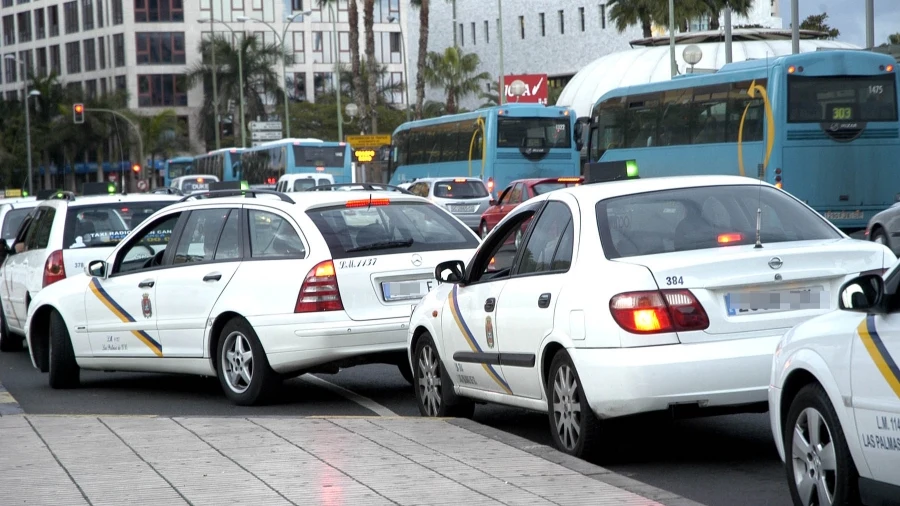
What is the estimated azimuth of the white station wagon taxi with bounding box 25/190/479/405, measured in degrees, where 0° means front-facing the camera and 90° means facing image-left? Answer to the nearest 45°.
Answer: approximately 135°

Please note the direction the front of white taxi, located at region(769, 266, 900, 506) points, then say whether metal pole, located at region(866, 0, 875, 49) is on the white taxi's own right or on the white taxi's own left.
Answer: on the white taxi's own right

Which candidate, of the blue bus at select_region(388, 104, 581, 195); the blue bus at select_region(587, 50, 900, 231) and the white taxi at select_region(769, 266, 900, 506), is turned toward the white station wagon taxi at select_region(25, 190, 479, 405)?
the white taxi

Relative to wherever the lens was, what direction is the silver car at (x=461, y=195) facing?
facing away from the viewer and to the left of the viewer

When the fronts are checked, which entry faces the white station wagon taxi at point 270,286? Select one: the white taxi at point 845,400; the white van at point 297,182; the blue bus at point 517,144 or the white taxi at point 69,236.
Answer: the white taxi at point 845,400

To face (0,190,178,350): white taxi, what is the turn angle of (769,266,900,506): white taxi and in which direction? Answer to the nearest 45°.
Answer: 0° — it already faces it
